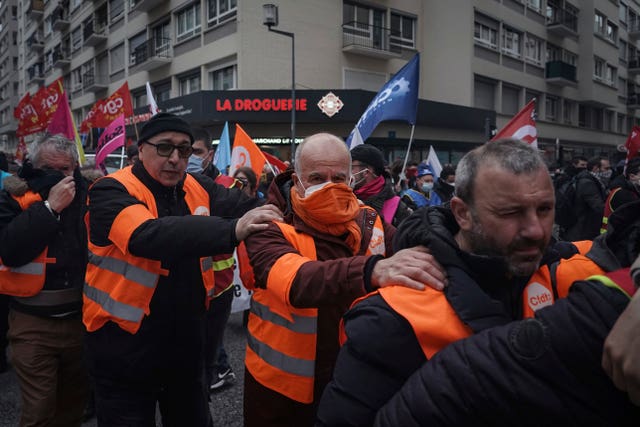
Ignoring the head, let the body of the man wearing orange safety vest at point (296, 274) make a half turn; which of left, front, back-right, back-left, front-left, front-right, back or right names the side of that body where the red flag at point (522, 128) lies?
right

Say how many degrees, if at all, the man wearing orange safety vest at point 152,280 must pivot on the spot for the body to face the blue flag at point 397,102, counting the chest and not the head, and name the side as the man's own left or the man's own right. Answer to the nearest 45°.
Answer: approximately 90° to the man's own left

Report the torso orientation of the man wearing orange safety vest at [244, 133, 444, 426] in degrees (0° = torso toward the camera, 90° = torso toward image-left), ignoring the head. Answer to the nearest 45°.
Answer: approximately 315°

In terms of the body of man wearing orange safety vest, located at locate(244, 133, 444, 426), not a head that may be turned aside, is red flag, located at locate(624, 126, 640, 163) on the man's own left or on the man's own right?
on the man's own left

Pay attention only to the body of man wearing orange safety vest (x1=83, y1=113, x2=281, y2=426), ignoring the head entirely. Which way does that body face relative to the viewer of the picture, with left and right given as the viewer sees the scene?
facing the viewer and to the right of the viewer
